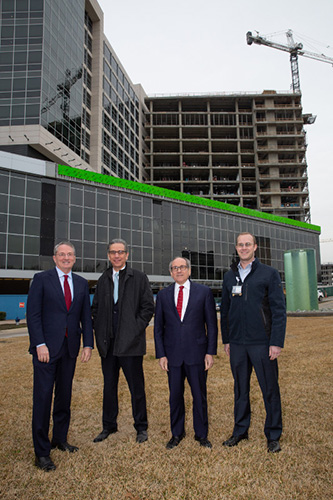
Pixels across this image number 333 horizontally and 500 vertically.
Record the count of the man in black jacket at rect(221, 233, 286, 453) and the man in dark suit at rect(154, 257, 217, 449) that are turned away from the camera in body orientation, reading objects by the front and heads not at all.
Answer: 0

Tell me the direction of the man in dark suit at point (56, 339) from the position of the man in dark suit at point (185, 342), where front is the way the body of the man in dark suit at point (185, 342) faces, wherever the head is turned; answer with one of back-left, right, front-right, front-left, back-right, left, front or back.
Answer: right

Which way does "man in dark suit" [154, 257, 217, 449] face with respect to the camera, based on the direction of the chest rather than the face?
toward the camera

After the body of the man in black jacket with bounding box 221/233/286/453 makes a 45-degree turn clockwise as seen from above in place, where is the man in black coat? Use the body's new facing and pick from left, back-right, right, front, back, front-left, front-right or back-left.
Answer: front

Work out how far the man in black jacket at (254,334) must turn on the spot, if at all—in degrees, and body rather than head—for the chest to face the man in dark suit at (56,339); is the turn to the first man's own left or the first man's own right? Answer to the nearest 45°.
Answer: approximately 45° to the first man's own right

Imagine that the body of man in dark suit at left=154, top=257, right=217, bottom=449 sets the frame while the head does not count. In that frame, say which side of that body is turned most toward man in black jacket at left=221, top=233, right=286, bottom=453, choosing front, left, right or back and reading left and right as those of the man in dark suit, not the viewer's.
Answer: left

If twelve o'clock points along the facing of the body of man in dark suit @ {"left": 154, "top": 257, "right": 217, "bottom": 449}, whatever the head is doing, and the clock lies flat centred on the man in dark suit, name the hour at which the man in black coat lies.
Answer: The man in black coat is roughly at 3 o'clock from the man in dark suit.

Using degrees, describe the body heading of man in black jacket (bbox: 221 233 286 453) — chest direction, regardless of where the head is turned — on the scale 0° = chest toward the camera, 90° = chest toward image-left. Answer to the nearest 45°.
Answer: approximately 45°

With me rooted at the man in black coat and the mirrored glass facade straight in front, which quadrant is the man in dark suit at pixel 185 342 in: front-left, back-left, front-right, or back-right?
back-right

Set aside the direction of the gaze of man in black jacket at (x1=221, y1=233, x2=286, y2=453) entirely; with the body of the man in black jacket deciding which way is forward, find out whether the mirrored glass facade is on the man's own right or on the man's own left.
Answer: on the man's own right
